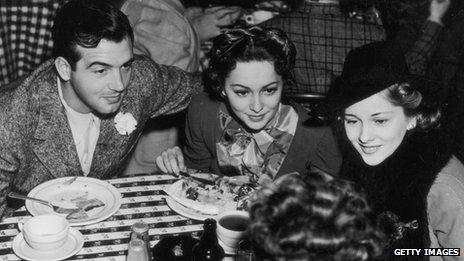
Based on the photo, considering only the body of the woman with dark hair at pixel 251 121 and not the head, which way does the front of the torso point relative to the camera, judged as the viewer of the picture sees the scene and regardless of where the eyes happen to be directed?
toward the camera

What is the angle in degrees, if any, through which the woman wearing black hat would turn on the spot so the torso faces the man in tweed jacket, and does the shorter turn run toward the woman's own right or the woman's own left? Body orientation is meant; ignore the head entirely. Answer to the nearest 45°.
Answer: approximately 45° to the woman's own right

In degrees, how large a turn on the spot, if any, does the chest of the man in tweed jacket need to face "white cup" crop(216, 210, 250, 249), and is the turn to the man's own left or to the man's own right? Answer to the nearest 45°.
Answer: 0° — they already face it

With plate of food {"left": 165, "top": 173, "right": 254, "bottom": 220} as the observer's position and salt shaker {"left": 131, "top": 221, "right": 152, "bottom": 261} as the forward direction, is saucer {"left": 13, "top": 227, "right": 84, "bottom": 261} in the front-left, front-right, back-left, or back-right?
front-right

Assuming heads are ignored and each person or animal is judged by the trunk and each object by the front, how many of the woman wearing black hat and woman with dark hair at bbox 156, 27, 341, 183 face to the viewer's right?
0

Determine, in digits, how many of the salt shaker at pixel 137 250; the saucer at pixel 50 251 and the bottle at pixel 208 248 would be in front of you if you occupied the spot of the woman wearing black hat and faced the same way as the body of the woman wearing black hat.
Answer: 3

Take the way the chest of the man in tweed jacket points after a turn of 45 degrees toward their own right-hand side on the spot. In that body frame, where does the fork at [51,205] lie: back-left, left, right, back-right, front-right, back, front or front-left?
front

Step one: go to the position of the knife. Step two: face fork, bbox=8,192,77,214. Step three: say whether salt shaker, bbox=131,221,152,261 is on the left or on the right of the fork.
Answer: left

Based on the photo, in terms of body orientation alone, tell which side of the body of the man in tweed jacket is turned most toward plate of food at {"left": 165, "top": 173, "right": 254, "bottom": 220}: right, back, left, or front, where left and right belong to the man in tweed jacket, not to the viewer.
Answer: front

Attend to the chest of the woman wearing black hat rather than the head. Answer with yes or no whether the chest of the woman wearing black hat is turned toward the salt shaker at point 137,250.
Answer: yes

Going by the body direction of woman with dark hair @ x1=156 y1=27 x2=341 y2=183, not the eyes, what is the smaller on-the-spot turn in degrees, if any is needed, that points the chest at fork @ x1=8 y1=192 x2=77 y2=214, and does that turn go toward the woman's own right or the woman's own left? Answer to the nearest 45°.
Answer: approximately 45° to the woman's own right

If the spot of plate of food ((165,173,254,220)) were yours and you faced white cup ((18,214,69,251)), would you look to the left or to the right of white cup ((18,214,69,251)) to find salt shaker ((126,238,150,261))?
left

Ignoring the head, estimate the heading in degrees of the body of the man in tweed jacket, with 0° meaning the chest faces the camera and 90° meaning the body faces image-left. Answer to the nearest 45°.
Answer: approximately 315°

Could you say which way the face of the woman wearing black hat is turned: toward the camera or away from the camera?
toward the camera

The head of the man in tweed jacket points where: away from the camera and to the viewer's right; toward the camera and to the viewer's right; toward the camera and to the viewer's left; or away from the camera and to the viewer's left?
toward the camera and to the viewer's right

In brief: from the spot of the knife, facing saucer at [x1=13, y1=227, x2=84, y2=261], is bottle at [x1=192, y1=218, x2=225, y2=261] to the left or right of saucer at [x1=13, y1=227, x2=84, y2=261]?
left

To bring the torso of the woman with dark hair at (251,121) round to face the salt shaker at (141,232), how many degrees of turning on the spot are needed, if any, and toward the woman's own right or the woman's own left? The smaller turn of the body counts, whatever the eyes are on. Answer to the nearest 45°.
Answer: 0° — they already face it

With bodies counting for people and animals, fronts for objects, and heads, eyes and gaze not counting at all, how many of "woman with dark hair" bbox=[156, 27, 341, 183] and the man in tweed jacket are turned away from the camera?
0

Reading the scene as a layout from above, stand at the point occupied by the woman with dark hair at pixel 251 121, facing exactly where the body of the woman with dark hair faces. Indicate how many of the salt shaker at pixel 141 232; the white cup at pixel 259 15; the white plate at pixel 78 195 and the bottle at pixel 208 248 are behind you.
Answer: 1

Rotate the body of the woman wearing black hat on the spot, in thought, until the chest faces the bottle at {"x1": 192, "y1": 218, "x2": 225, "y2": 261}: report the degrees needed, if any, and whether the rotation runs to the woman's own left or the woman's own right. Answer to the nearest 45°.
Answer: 0° — they already face it
